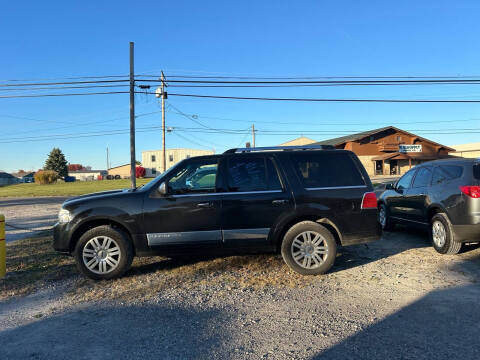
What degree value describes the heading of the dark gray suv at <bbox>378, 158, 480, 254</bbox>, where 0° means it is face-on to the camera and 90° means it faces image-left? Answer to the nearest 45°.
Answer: approximately 135°

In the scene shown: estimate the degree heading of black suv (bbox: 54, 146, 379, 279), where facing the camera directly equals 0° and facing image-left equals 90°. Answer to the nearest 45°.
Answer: approximately 90°

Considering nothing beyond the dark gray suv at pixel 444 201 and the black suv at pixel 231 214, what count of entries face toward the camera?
0

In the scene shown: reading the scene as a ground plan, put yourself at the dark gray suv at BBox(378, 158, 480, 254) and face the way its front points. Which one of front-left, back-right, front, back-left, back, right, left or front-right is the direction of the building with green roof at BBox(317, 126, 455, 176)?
front-right

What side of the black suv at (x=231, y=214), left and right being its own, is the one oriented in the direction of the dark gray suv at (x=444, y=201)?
back

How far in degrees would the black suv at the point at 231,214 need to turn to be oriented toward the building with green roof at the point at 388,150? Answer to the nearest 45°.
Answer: approximately 135° to its right

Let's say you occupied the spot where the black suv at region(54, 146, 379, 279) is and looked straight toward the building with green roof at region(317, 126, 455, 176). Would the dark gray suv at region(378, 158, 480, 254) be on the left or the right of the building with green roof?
right

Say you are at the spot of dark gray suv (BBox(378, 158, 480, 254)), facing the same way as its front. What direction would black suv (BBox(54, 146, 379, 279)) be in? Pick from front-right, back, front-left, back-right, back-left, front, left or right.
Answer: left
